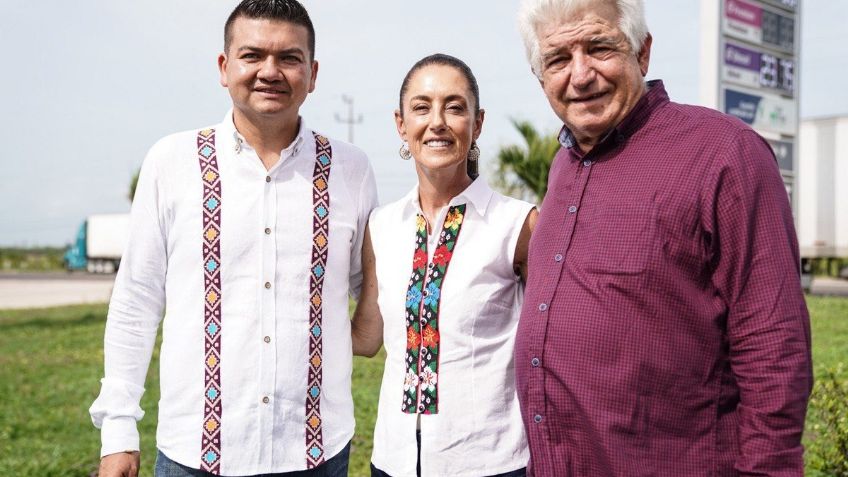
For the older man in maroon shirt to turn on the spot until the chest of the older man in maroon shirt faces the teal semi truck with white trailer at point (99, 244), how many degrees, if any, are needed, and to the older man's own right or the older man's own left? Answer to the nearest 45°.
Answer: approximately 90° to the older man's own right

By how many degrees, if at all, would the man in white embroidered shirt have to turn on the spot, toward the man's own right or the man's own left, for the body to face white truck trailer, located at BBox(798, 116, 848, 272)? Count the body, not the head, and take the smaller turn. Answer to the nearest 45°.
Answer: approximately 135° to the man's own left

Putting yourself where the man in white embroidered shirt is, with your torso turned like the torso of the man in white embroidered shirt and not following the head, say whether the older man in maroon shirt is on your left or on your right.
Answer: on your left

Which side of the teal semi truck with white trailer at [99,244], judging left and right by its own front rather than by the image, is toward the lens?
left

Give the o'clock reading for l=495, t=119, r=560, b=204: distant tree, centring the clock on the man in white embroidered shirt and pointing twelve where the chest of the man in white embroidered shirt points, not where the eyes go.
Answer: The distant tree is roughly at 7 o'clock from the man in white embroidered shirt.

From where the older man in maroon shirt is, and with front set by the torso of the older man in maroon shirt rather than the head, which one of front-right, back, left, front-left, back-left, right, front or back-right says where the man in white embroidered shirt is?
front-right

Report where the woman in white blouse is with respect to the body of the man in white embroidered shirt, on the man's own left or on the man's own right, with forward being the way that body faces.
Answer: on the man's own left
